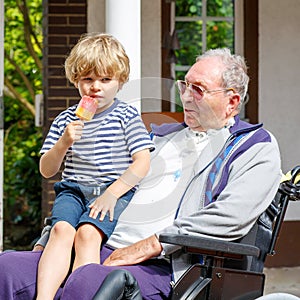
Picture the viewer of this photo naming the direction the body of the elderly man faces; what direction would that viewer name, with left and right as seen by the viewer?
facing the viewer and to the left of the viewer

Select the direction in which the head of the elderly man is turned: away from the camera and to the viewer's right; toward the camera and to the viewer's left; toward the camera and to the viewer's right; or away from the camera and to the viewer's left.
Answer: toward the camera and to the viewer's left

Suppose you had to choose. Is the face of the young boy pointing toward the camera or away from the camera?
toward the camera
